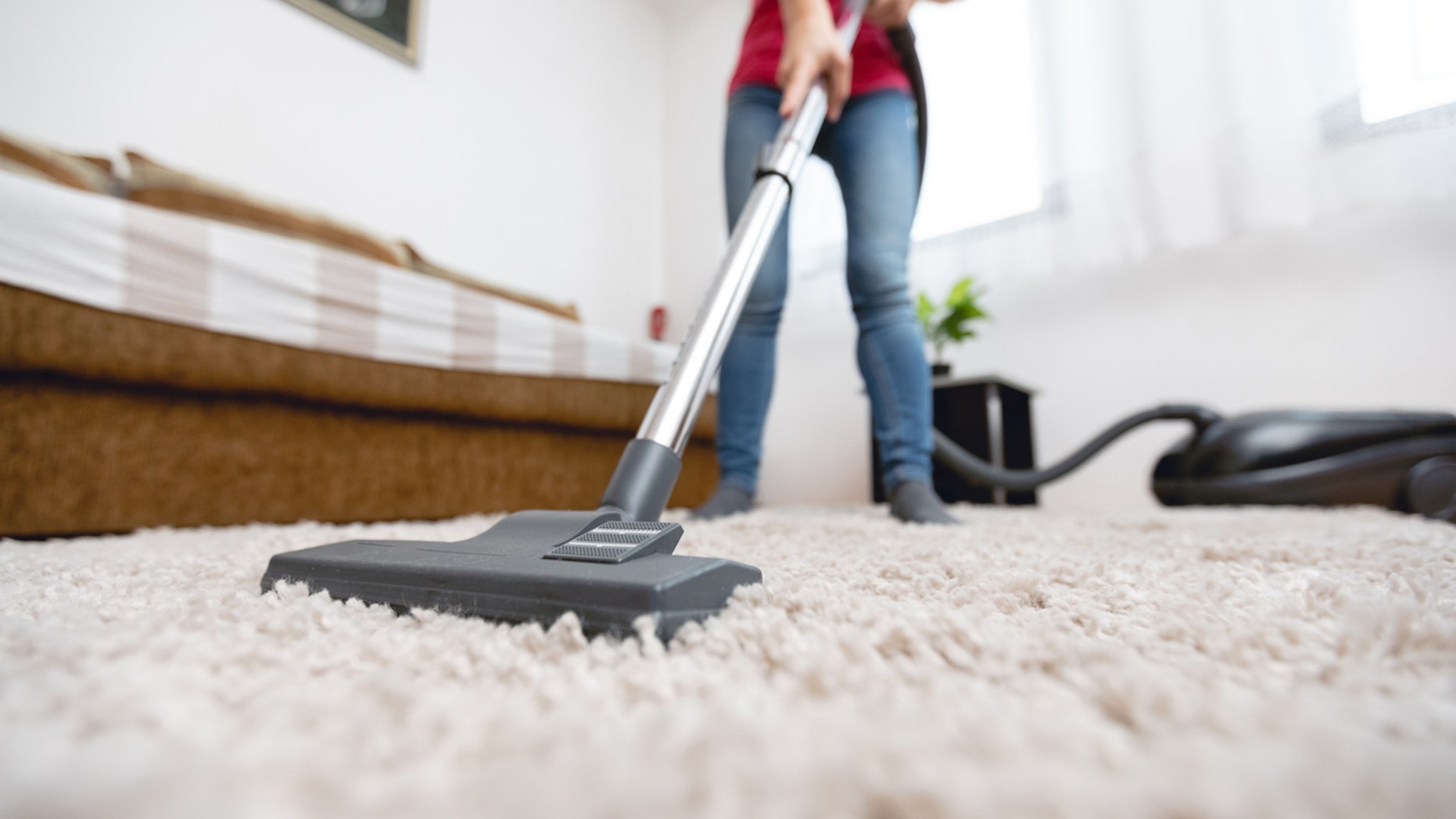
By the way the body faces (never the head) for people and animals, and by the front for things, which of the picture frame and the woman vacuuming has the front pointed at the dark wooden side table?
the picture frame

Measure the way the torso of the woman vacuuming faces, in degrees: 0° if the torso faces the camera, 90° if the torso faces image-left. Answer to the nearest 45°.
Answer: approximately 0°

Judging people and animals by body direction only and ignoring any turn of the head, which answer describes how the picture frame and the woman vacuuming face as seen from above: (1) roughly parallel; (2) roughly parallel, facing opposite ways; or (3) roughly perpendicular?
roughly perpendicular

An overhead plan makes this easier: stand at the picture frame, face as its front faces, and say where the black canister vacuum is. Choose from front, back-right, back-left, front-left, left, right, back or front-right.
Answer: front-right

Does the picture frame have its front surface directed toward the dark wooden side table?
yes

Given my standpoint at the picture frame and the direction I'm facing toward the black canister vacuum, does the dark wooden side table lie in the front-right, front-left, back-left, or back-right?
front-left

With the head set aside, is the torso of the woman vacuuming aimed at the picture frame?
no

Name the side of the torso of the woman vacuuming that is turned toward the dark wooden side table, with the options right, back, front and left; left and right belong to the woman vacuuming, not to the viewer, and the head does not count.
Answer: back

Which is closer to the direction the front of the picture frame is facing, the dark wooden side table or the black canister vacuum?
the black canister vacuum

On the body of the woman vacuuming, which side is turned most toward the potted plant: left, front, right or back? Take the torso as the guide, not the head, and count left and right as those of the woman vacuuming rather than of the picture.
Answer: back

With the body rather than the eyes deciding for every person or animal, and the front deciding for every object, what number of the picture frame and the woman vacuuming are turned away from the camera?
0

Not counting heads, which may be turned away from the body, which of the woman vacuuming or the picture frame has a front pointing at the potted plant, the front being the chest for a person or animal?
the picture frame

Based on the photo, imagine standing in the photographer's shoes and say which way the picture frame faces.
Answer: facing the viewer and to the right of the viewer

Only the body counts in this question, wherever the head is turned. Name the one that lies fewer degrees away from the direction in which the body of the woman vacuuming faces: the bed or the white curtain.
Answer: the bed
